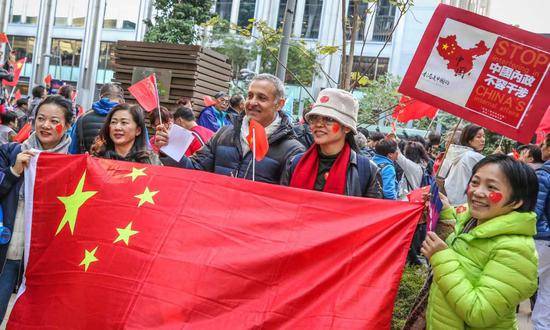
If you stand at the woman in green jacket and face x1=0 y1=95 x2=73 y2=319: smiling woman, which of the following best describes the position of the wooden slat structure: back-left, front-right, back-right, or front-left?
front-right

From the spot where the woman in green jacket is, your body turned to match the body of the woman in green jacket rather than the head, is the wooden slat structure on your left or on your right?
on your right

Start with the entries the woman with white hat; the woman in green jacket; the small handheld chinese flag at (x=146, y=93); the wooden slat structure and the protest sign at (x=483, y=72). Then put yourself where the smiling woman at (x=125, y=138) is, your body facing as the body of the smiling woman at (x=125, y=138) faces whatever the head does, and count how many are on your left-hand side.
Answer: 3

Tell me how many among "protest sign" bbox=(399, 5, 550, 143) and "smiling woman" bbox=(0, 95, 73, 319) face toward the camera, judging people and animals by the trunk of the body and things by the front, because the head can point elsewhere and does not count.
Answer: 2

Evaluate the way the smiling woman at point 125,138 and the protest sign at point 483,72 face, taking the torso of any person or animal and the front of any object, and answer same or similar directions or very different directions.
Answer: same or similar directions

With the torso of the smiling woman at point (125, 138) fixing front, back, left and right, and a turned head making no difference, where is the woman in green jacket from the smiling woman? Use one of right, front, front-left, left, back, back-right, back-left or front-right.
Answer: left

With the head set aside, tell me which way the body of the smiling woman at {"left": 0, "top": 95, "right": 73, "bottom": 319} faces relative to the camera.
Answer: toward the camera

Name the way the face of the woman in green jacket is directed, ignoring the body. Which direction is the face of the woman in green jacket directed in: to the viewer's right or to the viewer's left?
to the viewer's left

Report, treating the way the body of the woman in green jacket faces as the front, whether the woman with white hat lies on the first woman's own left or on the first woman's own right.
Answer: on the first woman's own right

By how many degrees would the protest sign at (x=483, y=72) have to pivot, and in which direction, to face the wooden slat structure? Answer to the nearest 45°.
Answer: approximately 135° to its right

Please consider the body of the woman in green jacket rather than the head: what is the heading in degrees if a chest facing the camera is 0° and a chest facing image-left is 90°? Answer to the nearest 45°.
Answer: approximately 45°
